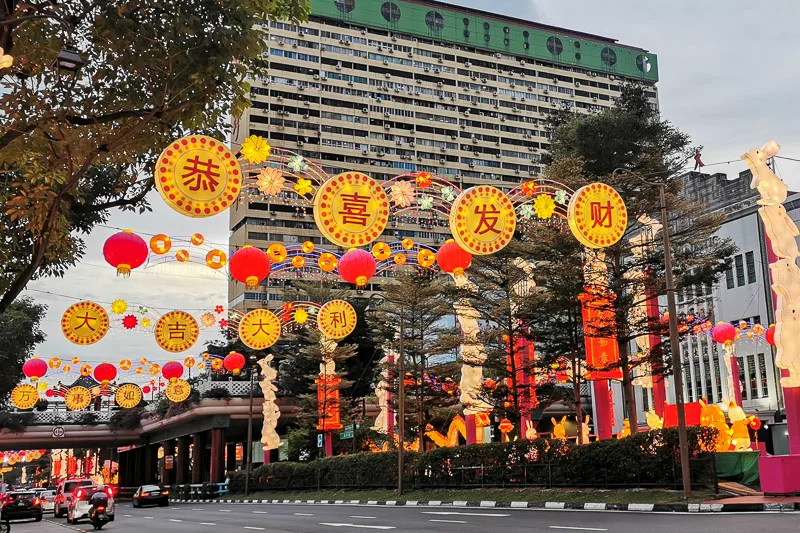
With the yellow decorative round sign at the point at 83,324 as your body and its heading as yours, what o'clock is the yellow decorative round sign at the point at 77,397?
the yellow decorative round sign at the point at 77,397 is roughly at 6 o'clock from the yellow decorative round sign at the point at 83,324.

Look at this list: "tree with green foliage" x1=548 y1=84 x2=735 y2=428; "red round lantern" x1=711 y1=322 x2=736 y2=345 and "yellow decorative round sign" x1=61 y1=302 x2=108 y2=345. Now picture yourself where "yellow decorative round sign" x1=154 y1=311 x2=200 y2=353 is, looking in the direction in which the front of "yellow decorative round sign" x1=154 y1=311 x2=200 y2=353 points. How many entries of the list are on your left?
2

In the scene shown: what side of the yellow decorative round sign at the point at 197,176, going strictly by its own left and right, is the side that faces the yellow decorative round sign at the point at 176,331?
back

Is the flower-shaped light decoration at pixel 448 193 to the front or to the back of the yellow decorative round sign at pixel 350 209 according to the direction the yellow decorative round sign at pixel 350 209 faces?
to the back

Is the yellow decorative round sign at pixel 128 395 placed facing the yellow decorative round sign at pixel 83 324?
yes
